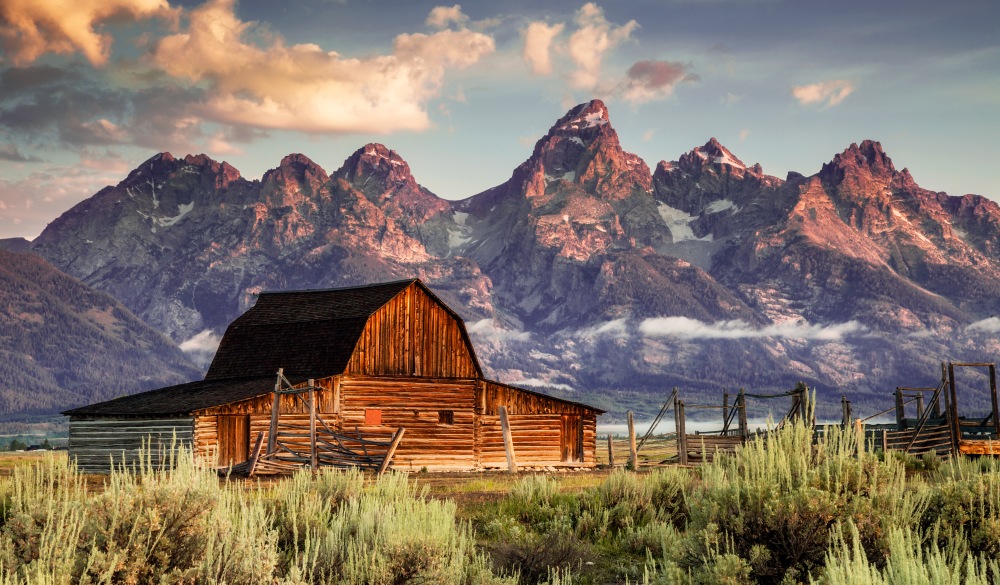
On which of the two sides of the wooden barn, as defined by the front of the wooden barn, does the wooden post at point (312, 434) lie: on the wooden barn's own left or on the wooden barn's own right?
on the wooden barn's own right

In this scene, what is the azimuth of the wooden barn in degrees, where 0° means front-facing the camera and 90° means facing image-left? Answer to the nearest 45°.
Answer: approximately 315°

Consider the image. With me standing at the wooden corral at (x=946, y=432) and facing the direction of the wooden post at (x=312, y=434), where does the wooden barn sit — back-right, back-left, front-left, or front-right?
front-right
